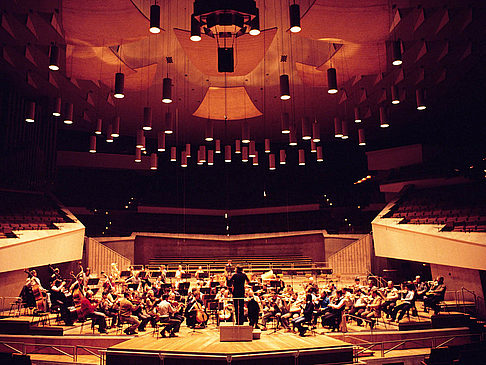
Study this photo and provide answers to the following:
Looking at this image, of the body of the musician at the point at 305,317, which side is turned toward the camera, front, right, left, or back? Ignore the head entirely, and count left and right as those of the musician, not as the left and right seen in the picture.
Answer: left

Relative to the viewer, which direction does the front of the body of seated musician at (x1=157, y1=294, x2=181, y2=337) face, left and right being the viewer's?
facing away from the viewer and to the right of the viewer

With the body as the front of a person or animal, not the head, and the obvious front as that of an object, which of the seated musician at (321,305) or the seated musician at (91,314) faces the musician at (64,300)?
the seated musician at (321,305)

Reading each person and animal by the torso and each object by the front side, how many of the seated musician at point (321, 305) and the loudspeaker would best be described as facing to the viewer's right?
0

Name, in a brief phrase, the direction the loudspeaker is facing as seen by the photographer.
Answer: facing the viewer

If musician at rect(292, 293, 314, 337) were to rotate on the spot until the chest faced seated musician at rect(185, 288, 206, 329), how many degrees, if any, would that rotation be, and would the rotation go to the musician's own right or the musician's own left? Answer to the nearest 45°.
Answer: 0° — they already face them

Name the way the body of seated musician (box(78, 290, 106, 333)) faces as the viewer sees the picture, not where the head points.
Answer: to the viewer's right

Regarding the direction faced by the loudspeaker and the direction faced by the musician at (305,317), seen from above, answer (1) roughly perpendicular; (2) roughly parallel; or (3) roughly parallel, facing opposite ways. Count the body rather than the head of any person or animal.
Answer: roughly perpendicular

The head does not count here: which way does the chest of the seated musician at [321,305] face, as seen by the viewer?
to the viewer's left

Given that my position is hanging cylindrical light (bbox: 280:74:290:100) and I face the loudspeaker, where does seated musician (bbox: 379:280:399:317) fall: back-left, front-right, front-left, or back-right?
back-right
